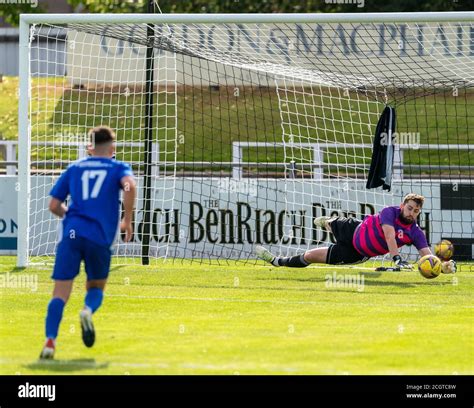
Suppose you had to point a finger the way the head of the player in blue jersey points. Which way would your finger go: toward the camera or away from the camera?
away from the camera

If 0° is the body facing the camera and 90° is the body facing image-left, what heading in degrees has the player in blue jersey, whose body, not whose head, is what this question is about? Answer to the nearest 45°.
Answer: approximately 180°

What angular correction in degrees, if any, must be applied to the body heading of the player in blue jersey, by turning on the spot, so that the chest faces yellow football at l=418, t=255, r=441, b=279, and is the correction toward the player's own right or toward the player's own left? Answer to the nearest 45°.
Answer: approximately 45° to the player's own right
